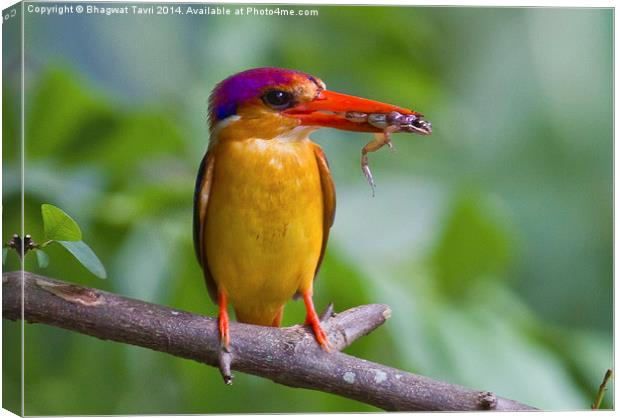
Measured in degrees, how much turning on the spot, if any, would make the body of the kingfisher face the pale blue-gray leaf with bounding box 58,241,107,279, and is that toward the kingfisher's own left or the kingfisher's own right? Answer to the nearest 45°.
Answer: approximately 90° to the kingfisher's own right

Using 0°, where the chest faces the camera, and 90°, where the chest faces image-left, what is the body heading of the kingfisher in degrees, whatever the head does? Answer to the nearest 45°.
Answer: approximately 0°

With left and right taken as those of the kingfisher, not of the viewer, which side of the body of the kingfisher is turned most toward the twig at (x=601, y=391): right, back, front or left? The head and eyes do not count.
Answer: left

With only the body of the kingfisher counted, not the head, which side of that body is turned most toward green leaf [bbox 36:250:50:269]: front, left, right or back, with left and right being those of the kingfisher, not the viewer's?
right

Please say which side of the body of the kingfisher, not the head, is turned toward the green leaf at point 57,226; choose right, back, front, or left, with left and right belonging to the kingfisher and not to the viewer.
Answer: right
